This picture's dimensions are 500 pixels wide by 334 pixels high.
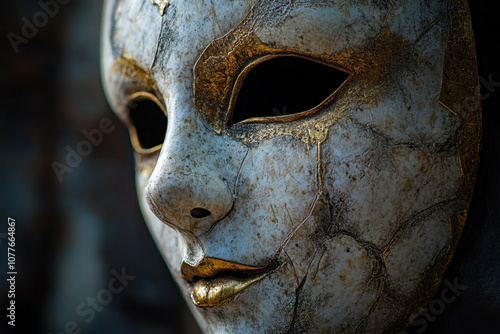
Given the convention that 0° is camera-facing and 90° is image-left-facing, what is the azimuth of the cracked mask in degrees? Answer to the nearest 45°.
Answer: approximately 45°
